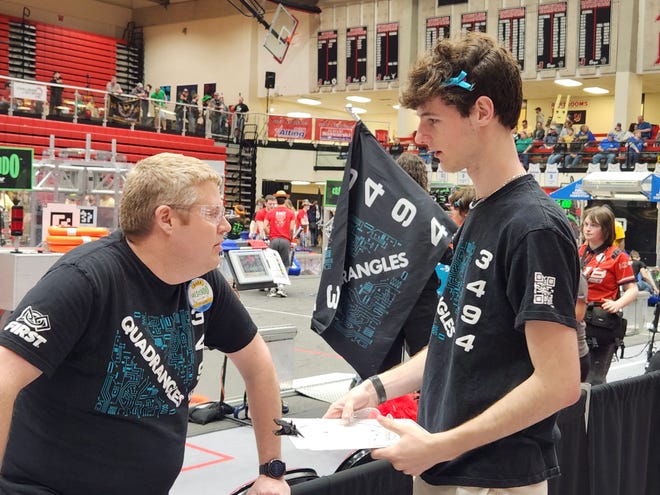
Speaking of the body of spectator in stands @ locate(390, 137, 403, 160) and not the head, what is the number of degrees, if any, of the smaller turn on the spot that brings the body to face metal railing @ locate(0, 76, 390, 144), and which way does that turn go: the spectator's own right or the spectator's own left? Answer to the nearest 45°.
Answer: approximately 45° to the spectator's own right

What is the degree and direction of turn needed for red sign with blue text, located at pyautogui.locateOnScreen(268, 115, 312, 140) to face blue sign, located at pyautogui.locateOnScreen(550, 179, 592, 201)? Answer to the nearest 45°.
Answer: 0° — it already faces it

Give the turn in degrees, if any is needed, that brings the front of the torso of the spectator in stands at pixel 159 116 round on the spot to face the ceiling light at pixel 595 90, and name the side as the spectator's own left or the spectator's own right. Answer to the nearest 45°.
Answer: approximately 90° to the spectator's own left

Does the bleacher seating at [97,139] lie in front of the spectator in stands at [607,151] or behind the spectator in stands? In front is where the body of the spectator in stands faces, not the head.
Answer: in front

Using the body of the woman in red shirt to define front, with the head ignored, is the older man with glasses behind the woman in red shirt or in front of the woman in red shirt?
in front

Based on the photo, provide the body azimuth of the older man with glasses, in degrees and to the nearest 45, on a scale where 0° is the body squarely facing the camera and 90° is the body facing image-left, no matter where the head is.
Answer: approximately 315°

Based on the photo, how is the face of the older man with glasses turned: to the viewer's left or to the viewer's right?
to the viewer's right

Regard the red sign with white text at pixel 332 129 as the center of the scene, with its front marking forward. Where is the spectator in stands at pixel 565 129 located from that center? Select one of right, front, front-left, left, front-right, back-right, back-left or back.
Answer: front-left

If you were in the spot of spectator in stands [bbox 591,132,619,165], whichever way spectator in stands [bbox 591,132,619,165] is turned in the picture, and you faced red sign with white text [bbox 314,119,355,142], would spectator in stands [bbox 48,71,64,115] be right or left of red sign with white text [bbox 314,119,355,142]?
left

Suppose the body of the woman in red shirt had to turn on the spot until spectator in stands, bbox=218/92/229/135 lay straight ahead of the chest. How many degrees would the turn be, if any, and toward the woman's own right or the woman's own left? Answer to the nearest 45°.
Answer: approximately 90° to the woman's own right
